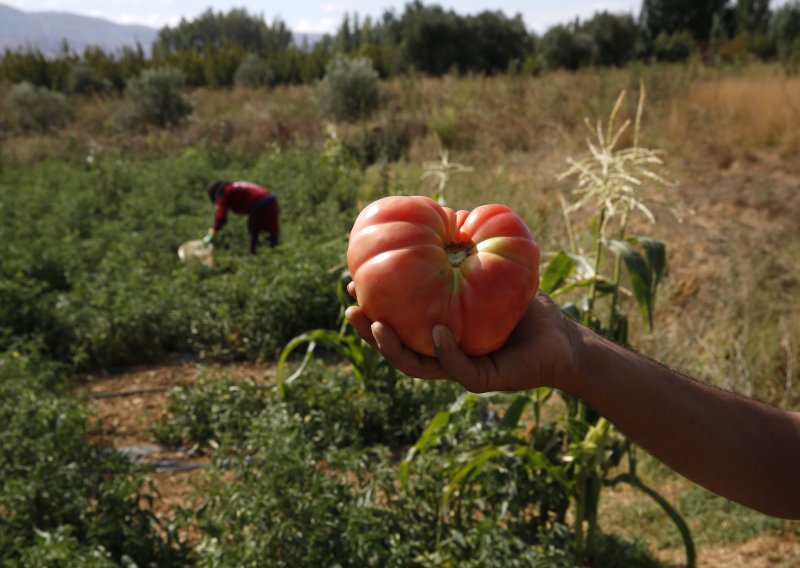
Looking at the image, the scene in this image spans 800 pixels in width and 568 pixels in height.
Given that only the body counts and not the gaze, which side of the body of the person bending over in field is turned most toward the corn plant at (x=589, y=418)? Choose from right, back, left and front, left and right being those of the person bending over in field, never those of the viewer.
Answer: left

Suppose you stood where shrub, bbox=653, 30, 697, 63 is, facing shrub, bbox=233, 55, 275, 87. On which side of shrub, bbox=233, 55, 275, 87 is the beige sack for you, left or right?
left

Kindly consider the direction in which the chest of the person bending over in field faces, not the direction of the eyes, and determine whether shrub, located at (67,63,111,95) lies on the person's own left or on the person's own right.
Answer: on the person's own right

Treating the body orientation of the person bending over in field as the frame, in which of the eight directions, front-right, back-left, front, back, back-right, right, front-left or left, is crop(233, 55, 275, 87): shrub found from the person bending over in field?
right

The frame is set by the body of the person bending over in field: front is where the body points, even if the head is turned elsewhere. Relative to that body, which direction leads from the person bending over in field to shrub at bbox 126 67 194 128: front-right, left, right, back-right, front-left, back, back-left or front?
right

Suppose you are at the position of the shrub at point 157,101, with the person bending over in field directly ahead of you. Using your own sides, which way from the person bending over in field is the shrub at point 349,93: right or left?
left

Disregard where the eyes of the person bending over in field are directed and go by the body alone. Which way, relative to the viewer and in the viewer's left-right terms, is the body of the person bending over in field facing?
facing to the left of the viewer

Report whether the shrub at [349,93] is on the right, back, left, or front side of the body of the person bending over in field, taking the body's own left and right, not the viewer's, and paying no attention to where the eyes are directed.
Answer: right

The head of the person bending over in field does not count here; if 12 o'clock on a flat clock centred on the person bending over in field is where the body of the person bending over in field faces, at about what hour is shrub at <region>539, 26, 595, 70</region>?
The shrub is roughly at 4 o'clock from the person bending over in field.

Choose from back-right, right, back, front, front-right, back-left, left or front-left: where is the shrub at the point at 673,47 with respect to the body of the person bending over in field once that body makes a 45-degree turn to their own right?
right

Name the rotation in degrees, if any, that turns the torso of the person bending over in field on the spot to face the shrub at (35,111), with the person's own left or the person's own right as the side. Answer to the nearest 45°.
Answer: approximately 90° to the person's own right
